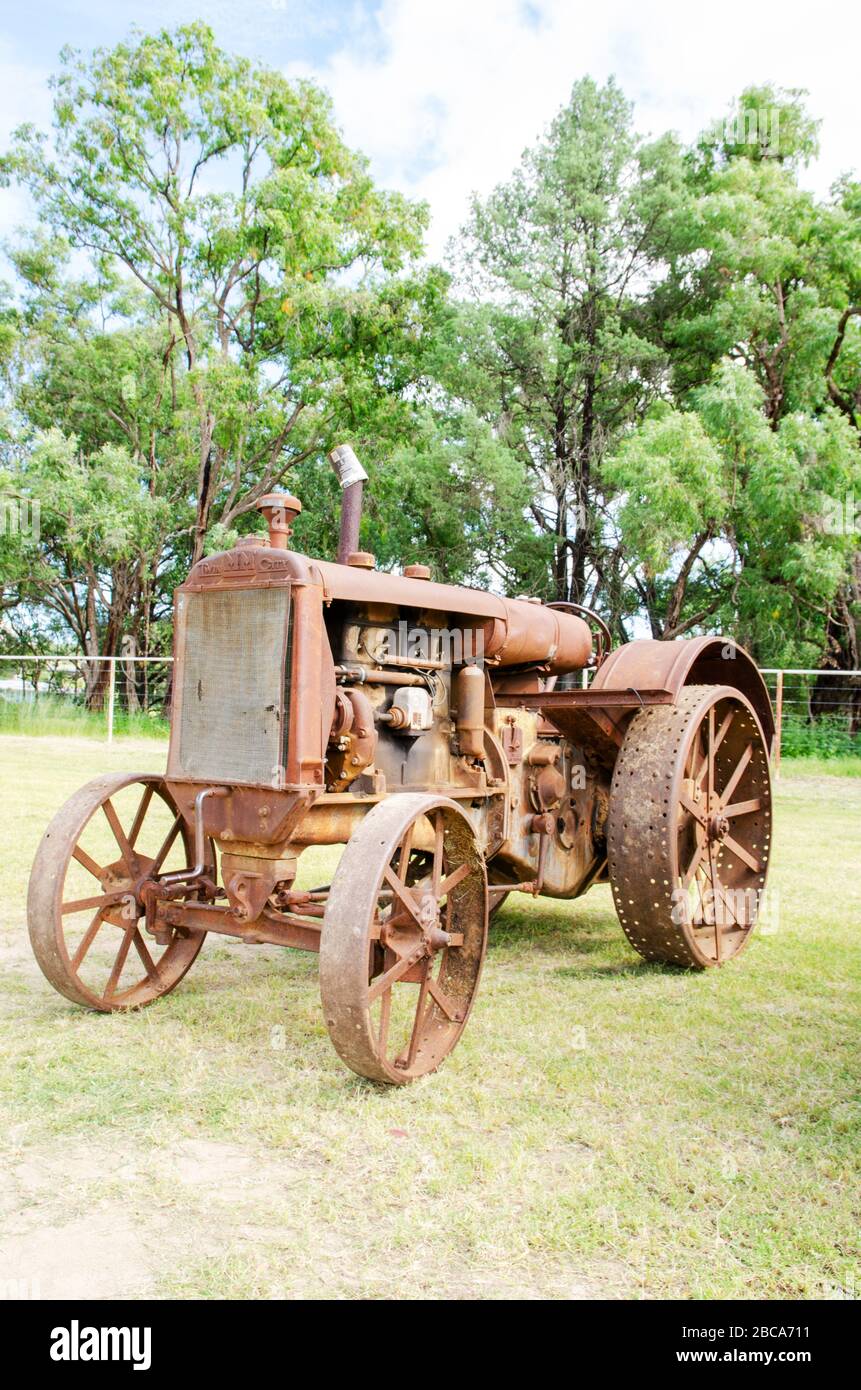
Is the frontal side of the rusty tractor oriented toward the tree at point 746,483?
no

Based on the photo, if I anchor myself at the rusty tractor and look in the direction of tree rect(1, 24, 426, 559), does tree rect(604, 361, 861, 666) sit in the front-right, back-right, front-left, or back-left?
front-right

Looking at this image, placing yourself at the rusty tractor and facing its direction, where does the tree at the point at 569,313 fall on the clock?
The tree is roughly at 5 o'clock from the rusty tractor.

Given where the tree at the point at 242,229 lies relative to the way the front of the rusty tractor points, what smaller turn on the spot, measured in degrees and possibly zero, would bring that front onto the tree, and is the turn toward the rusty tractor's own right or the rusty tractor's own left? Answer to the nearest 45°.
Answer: approximately 135° to the rusty tractor's own right

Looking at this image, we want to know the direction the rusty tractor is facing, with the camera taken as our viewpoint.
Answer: facing the viewer and to the left of the viewer

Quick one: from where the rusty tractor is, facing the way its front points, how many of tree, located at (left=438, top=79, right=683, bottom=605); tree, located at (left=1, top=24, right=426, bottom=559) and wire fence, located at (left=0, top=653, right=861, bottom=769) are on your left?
0

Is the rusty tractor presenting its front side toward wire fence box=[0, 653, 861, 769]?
no
